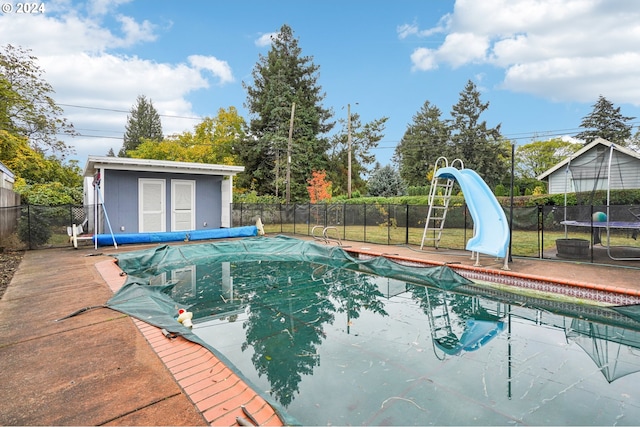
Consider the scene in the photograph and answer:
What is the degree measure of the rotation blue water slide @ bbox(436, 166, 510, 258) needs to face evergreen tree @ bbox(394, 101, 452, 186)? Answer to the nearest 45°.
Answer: approximately 180°

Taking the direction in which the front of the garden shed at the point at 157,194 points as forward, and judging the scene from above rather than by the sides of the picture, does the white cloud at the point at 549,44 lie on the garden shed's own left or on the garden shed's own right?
on the garden shed's own left

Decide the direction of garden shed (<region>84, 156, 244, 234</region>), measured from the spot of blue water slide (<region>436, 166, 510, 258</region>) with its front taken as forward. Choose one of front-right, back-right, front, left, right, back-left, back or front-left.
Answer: right

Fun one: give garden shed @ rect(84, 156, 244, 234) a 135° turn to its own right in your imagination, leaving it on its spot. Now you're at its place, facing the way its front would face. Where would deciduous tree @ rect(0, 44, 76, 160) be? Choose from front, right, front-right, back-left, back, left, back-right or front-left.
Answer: front

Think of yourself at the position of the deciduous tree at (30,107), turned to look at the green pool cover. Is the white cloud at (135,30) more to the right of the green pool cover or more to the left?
left

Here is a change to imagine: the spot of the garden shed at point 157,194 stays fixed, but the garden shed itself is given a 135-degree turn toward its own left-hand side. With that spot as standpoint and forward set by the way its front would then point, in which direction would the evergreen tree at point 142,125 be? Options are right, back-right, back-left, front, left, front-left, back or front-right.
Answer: front-left

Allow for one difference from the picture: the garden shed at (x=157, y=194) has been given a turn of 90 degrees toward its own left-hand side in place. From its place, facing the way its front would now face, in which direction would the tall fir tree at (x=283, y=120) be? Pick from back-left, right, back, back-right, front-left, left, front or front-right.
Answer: front-left

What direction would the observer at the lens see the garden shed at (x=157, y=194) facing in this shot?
facing the viewer

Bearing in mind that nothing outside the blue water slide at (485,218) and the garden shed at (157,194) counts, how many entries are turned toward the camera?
2
